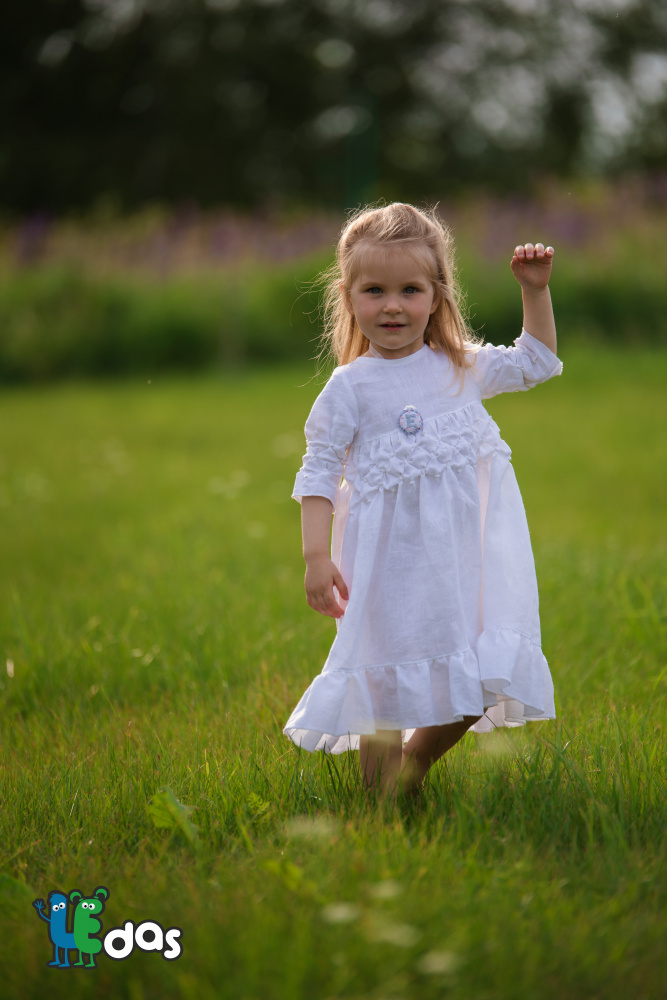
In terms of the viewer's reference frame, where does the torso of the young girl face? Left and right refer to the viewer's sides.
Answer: facing the viewer
